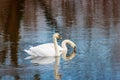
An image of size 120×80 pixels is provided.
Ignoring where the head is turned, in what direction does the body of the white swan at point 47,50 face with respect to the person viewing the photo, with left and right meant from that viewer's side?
facing to the right of the viewer
